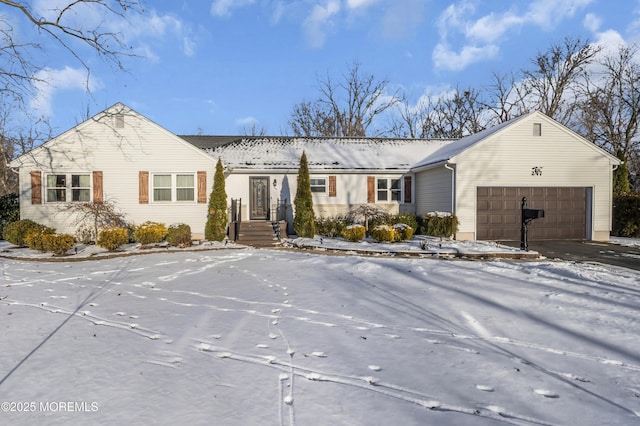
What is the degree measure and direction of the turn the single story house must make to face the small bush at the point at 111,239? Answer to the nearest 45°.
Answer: approximately 90° to its right

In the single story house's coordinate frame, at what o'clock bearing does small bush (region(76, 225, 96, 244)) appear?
The small bush is roughly at 3 o'clock from the single story house.

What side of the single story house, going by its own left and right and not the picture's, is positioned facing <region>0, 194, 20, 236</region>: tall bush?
right

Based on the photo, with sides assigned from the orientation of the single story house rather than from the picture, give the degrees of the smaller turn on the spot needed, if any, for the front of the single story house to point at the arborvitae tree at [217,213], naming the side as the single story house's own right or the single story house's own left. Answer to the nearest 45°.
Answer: approximately 90° to the single story house's own right

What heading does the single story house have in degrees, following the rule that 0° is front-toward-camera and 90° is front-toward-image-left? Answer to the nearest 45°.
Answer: approximately 0°

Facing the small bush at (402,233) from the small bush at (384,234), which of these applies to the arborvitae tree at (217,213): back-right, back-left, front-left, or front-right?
back-left

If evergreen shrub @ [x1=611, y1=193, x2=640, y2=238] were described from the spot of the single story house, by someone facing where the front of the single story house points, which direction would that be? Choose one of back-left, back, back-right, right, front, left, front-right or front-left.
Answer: left

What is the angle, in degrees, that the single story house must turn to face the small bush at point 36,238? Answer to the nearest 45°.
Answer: approximately 90° to its right
